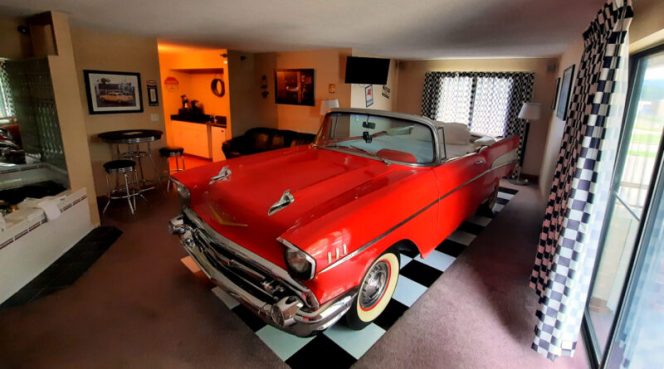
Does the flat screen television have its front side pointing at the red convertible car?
yes

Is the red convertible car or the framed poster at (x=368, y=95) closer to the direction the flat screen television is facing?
the red convertible car

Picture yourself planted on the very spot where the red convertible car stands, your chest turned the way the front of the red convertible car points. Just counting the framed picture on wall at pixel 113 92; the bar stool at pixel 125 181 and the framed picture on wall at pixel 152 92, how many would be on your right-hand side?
3

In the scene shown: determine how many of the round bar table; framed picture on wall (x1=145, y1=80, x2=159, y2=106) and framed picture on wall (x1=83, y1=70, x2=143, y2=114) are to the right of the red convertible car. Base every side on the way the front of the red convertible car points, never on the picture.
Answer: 3

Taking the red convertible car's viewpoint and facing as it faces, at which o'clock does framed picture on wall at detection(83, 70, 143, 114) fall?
The framed picture on wall is roughly at 3 o'clock from the red convertible car.

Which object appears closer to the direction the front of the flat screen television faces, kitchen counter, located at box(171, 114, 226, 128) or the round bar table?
the round bar table

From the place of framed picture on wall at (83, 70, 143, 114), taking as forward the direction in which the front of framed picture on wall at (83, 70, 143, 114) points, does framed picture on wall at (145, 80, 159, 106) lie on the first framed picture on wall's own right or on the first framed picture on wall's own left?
on the first framed picture on wall's own left

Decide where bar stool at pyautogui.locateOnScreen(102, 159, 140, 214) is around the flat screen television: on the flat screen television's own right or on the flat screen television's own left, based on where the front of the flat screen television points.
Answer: on the flat screen television's own right

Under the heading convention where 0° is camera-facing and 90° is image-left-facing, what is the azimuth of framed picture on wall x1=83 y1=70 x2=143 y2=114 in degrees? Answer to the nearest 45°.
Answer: approximately 315°

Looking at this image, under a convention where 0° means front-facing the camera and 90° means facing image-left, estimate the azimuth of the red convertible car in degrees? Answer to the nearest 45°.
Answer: approximately 45°

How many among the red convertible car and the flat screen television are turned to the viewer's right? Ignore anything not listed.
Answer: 0

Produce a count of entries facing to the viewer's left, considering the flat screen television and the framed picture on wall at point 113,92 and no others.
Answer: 0

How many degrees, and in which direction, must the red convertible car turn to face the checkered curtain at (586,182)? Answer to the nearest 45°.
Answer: approximately 135° to its left

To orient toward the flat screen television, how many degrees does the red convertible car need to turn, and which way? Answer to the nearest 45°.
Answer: approximately 135° to its right

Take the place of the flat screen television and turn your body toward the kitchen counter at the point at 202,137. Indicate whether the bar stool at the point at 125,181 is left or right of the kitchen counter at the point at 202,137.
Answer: left
